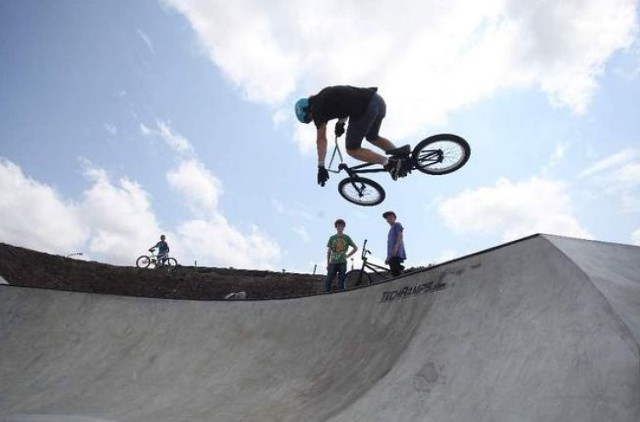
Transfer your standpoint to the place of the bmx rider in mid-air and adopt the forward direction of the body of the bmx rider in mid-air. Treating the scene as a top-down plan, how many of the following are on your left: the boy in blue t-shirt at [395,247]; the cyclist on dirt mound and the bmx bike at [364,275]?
0

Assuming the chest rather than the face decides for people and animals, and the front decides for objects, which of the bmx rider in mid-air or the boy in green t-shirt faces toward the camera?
the boy in green t-shirt

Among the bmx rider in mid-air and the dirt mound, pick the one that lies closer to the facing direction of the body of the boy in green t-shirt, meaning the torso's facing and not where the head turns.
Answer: the bmx rider in mid-air

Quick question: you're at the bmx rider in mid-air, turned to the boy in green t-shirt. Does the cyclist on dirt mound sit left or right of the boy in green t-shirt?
left

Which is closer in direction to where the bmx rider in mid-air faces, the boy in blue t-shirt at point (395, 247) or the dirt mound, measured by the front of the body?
the dirt mound

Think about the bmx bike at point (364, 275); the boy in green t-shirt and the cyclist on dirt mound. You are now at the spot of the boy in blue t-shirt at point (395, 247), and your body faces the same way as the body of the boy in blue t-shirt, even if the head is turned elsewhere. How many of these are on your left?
0

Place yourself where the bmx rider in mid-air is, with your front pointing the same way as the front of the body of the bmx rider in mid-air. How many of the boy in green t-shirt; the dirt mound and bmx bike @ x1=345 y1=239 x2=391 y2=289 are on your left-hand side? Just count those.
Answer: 0

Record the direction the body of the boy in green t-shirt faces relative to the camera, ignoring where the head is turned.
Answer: toward the camera

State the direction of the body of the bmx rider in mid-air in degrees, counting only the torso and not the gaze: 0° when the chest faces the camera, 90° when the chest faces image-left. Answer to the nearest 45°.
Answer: approximately 90°

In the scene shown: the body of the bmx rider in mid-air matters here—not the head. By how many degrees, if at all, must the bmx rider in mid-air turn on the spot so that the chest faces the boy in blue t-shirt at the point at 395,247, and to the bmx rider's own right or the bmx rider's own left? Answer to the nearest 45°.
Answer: approximately 90° to the bmx rider's own right

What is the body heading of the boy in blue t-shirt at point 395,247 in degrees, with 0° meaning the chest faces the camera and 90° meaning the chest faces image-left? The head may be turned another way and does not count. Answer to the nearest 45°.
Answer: approximately 45°

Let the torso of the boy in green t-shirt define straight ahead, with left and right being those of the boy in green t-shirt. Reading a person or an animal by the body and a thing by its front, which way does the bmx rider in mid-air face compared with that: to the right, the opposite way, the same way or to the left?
to the right

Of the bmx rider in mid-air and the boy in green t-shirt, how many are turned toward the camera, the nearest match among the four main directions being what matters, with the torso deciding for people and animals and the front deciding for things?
1

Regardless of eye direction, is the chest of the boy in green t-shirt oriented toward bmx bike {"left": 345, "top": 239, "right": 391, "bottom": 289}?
no
